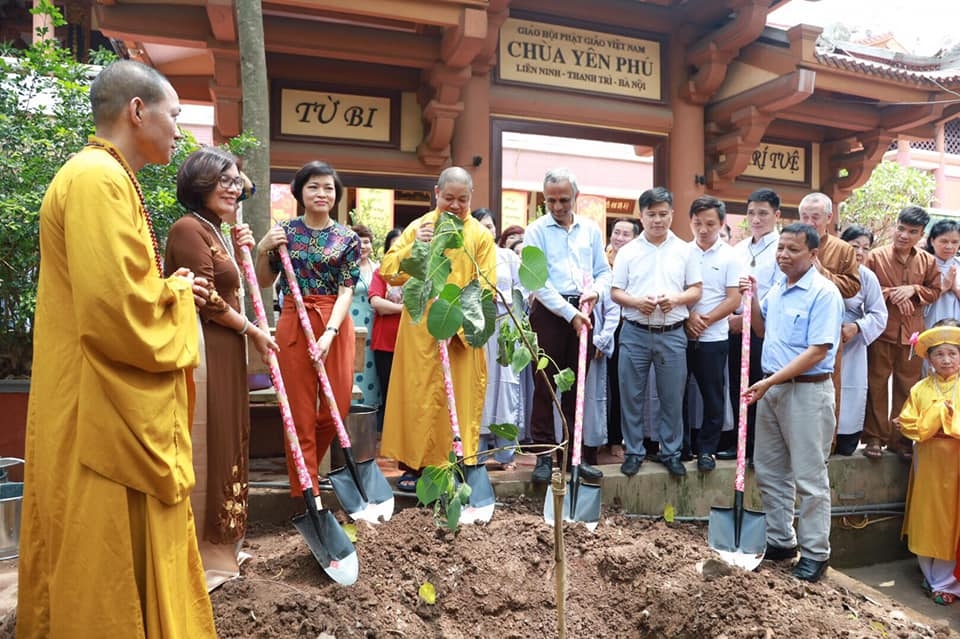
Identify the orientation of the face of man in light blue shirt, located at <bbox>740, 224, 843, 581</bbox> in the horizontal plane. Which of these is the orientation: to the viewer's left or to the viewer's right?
to the viewer's left

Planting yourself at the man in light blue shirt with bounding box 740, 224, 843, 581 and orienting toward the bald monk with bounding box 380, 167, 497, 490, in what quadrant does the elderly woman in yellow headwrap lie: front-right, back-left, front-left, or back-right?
back-right

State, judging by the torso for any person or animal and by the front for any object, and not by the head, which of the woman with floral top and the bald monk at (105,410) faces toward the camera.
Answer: the woman with floral top

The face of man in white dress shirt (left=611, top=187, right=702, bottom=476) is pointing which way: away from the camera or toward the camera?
toward the camera

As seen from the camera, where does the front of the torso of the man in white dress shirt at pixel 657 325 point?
toward the camera

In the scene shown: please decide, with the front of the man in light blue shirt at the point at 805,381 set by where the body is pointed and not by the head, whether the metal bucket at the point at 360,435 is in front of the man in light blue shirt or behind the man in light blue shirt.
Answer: in front

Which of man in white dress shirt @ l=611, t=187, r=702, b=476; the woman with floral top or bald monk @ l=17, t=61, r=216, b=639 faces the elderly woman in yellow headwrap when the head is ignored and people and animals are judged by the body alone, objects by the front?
the bald monk

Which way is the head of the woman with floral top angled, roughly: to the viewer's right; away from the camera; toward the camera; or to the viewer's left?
toward the camera

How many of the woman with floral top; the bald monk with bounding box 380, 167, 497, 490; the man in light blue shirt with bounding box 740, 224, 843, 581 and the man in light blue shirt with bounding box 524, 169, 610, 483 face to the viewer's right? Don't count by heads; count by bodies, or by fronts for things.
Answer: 0

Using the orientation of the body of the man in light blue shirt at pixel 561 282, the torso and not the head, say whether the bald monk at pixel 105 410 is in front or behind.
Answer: in front

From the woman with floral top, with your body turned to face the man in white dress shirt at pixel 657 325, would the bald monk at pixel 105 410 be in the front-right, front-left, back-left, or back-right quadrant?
back-right

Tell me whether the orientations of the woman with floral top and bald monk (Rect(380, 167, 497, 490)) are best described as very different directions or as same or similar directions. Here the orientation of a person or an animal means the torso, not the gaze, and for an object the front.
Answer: same or similar directions

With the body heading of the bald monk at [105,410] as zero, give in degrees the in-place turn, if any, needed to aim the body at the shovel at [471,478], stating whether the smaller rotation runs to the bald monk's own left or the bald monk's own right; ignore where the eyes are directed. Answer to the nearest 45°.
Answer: approximately 45° to the bald monk's own left

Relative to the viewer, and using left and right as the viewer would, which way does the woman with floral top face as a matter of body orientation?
facing the viewer

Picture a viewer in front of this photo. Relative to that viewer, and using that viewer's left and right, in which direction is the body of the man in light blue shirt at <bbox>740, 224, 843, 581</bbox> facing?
facing the viewer and to the left of the viewer

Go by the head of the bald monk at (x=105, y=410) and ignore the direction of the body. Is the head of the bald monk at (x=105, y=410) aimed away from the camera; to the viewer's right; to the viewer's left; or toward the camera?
to the viewer's right

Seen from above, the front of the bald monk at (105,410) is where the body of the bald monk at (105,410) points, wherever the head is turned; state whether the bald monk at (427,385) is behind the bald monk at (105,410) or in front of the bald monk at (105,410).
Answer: in front

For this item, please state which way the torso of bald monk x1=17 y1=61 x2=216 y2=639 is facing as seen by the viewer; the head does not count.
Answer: to the viewer's right

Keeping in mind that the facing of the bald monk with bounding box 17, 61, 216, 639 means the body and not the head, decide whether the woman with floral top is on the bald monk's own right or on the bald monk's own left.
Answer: on the bald monk's own left

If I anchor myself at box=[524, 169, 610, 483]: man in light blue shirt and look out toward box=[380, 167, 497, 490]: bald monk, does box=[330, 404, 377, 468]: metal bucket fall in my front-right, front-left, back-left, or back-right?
front-right

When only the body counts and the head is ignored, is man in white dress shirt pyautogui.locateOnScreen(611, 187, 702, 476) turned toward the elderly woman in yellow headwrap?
no

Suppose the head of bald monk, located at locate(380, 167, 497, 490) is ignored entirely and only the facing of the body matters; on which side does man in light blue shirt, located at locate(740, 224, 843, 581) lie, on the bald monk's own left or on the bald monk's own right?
on the bald monk's own left
